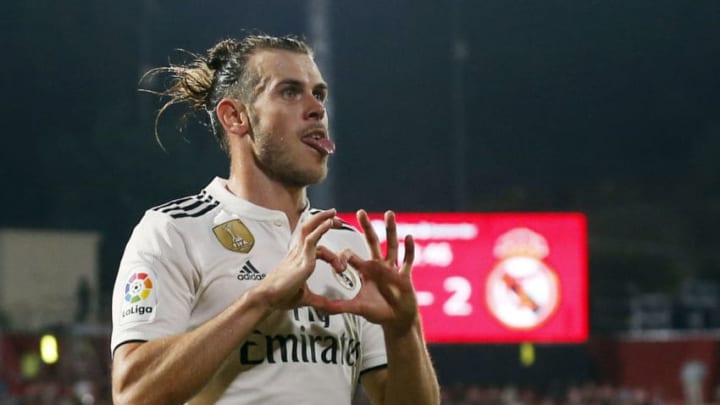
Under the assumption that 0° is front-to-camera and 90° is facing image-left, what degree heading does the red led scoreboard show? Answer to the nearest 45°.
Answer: approximately 0°
